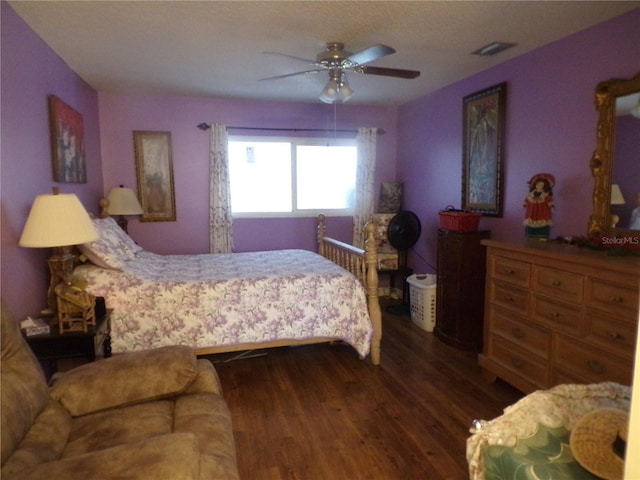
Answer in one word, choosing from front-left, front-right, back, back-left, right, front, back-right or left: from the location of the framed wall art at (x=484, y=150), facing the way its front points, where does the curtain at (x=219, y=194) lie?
front-right

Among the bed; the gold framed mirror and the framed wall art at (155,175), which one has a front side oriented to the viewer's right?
the bed

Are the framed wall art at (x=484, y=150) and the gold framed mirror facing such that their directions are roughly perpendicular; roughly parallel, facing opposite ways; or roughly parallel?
roughly parallel

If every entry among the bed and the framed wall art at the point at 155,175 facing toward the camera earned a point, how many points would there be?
1

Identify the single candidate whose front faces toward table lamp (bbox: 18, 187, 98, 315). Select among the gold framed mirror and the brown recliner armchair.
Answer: the gold framed mirror

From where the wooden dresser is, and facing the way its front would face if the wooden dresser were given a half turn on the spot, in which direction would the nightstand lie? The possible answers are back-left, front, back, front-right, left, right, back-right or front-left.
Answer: back

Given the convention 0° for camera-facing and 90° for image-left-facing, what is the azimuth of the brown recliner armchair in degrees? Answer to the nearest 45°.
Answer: approximately 270°

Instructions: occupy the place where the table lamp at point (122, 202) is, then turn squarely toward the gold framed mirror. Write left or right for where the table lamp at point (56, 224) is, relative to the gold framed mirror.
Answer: right

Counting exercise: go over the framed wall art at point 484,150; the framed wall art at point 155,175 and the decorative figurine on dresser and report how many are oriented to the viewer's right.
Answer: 0

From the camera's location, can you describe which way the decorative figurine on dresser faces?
facing the viewer and to the left of the viewer

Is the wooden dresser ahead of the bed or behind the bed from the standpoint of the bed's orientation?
ahead

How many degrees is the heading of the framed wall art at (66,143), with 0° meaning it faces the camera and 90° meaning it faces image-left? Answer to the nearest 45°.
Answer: approximately 315°

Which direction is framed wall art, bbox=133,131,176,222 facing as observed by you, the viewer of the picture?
facing the viewer

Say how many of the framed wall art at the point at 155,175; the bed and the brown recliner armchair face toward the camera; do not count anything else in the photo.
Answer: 1

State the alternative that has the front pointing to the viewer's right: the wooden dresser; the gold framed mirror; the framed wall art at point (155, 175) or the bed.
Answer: the bed

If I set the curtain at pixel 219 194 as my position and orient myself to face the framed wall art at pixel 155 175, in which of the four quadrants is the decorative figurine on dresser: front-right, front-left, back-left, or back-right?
back-left

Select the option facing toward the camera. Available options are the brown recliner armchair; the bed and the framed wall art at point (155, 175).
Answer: the framed wall art

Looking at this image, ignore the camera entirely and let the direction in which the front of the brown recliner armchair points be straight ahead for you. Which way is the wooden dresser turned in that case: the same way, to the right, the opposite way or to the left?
the opposite way
